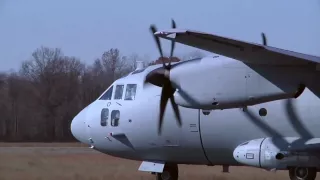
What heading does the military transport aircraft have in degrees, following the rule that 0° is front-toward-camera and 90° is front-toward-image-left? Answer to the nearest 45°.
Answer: approximately 90°
